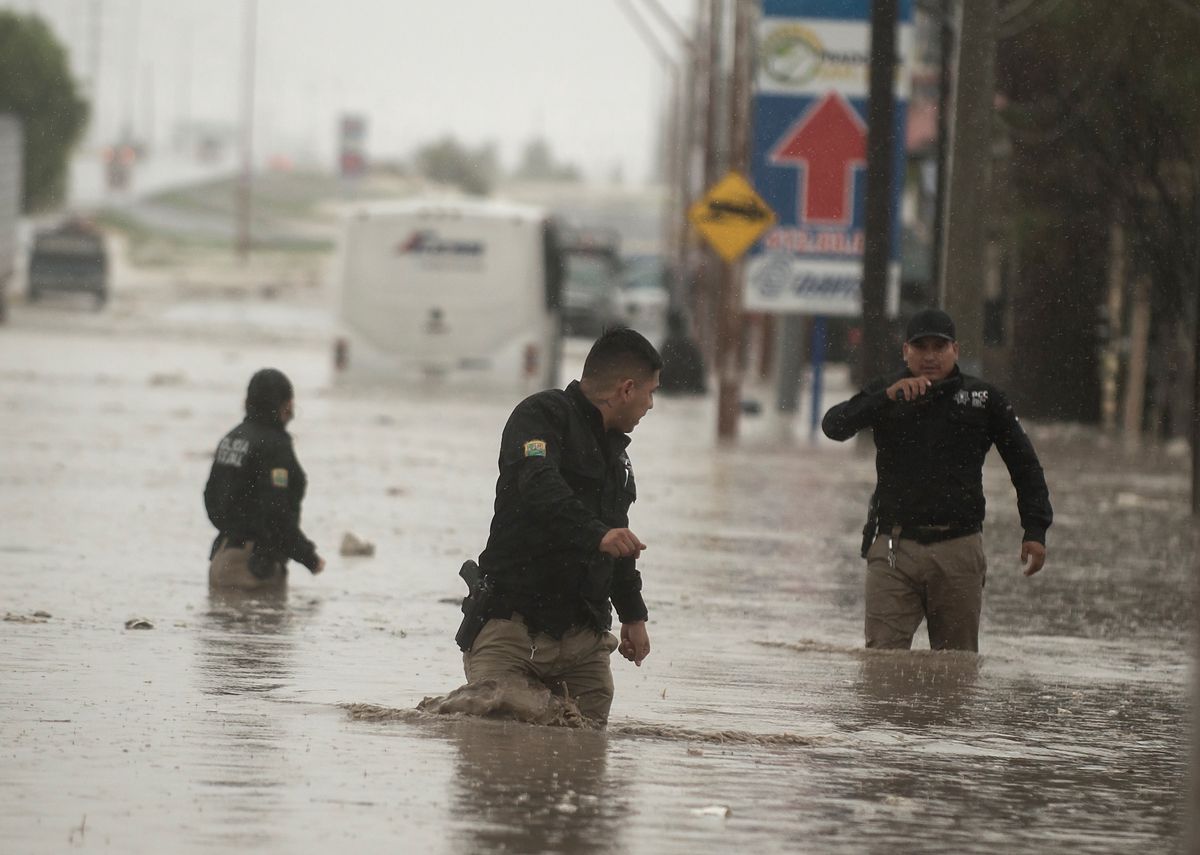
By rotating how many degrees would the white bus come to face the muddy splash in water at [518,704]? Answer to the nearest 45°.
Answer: approximately 180°

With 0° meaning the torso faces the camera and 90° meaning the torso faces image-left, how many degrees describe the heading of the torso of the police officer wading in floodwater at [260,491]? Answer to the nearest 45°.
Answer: approximately 225°

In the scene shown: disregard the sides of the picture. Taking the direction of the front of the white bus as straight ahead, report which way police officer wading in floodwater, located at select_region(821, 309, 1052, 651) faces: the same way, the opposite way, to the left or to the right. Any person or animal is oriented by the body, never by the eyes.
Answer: the opposite way

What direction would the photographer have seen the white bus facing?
facing away from the viewer

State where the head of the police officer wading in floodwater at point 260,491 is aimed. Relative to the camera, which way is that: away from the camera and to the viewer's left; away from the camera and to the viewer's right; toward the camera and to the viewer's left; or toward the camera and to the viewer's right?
away from the camera and to the viewer's right

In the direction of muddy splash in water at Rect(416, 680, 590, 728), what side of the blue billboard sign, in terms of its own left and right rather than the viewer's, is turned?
front

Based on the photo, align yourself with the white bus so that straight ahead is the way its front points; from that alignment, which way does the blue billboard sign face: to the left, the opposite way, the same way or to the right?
the opposite way

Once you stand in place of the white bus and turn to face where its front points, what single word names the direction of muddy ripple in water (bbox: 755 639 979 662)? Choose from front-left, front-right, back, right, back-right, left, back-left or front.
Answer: back

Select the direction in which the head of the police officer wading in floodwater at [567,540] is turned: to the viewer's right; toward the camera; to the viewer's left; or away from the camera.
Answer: to the viewer's right

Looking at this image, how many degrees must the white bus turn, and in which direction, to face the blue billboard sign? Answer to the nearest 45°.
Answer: approximately 135° to its right

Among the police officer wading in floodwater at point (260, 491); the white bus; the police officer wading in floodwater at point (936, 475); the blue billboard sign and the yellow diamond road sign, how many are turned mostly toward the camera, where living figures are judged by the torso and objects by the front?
3

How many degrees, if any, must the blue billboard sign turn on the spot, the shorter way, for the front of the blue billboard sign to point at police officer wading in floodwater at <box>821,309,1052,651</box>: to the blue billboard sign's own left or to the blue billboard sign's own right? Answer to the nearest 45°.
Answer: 0° — it already faces them
